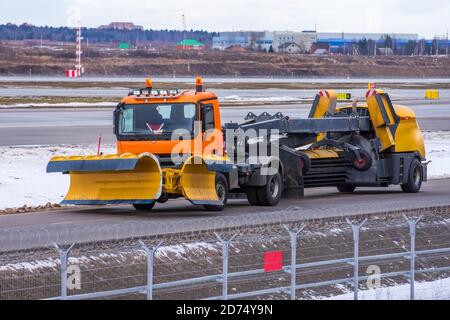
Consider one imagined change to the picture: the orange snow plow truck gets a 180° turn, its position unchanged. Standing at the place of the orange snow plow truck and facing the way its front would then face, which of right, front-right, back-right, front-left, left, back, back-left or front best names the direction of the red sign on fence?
back-right

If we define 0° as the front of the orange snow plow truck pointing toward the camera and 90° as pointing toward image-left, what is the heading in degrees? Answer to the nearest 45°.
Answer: approximately 45°
